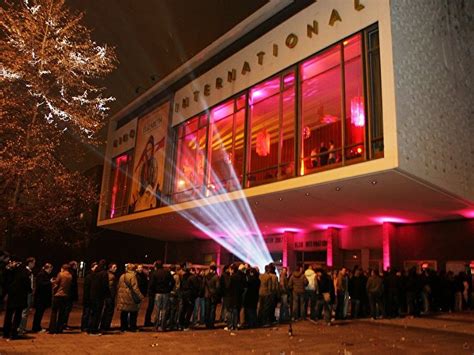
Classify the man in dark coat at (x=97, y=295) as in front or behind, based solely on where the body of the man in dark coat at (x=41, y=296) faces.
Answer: in front

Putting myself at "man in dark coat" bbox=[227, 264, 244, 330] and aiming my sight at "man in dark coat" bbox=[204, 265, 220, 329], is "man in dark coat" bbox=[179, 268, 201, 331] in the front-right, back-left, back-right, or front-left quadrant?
front-left

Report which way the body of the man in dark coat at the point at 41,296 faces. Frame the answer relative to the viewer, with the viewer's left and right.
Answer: facing to the right of the viewer

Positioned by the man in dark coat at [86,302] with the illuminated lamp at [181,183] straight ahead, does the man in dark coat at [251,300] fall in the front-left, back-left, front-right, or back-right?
front-right

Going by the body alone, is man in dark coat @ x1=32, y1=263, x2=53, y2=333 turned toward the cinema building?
yes

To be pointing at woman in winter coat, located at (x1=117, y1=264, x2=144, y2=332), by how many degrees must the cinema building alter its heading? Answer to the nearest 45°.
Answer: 0° — it already faces them

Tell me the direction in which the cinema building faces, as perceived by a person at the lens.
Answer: facing the viewer and to the left of the viewer

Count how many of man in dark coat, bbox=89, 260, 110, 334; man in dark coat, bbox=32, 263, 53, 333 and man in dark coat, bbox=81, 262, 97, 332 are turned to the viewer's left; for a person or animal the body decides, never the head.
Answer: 0

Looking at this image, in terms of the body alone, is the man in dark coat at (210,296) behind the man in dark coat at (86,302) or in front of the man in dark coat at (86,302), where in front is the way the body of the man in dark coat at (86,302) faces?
in front
